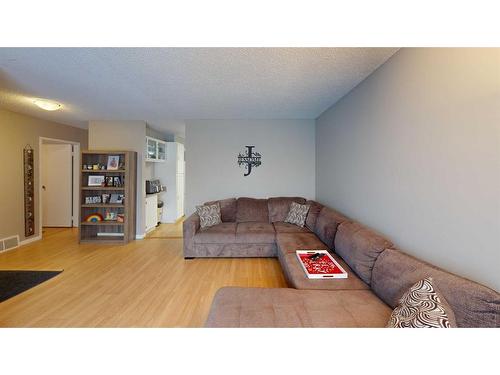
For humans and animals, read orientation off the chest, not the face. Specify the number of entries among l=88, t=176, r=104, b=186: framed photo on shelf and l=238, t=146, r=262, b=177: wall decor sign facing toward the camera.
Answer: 2

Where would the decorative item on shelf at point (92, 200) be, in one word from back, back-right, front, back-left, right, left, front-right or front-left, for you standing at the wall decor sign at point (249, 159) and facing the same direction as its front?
right

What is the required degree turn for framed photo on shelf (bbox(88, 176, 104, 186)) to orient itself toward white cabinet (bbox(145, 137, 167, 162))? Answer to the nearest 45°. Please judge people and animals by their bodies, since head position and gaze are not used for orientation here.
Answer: approximately 90° to its left

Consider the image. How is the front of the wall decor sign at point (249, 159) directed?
toward the camera

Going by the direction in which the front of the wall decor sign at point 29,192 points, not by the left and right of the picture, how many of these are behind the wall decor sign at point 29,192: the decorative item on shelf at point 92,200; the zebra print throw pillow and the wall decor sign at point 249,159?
0

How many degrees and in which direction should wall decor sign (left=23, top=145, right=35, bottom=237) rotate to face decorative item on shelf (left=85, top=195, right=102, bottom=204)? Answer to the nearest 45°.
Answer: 0° — it already faces it

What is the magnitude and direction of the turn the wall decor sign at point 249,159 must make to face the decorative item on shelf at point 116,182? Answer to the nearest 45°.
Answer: approximately 90° to its right

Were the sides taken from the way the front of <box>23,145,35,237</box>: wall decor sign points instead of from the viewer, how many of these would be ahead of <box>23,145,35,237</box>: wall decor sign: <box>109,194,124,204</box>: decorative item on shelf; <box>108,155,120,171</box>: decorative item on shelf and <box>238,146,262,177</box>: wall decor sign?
3

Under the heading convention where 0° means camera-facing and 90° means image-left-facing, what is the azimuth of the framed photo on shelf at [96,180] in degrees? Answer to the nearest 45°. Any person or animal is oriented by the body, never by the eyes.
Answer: approximately 0°

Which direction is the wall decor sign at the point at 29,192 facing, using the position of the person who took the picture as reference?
facing the viewer and to the right of the viewer

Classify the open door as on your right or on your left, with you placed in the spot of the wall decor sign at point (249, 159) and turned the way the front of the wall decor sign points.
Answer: on your right
